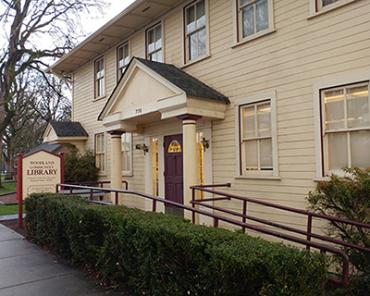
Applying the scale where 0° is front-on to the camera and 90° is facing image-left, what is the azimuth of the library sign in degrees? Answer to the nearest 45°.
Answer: approximately 0°

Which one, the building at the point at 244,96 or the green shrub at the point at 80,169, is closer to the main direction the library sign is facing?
the building

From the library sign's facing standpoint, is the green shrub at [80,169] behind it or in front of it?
behind

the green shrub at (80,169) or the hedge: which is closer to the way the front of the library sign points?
the hedge

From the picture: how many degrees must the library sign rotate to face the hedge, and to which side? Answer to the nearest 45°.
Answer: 0° — it already faces it

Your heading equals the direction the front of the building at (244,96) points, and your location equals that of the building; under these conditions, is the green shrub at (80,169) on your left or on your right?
on your right

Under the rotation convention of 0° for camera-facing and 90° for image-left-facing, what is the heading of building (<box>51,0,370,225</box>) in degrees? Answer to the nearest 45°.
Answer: approximately 45°
